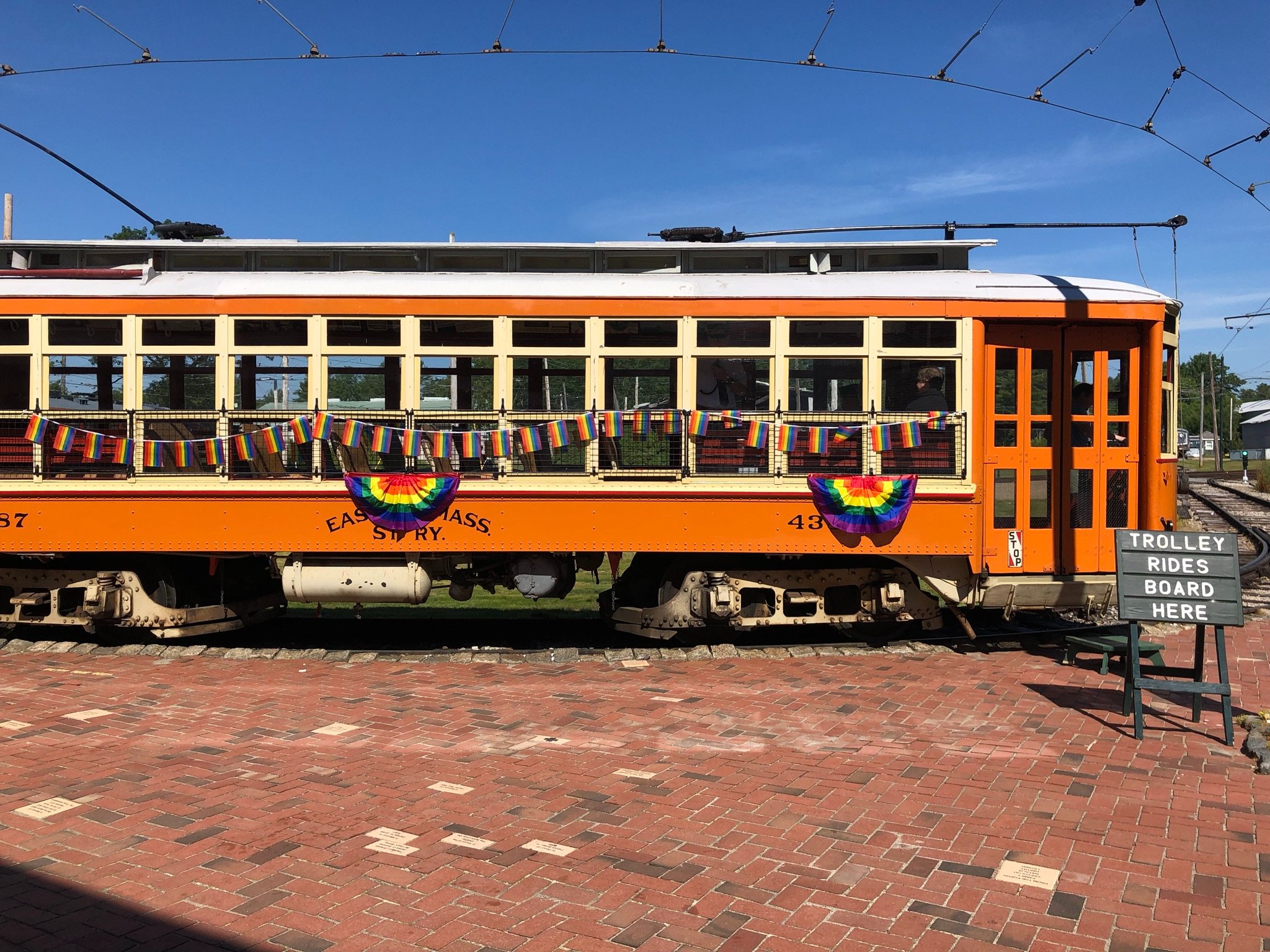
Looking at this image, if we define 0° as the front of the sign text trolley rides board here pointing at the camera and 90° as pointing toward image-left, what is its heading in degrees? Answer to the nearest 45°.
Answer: approximately 0°

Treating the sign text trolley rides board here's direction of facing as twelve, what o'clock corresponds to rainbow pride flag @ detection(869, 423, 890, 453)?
The rainbow pride flag is roughly at 4 o'clock from the sign text trolley rides board here.

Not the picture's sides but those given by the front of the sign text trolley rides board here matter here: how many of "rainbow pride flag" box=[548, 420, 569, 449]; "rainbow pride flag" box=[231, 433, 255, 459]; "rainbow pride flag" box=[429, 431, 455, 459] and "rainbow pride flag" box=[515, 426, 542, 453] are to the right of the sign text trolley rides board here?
4

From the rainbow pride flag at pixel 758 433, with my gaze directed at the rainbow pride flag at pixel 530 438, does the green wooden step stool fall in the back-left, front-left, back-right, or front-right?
back-left

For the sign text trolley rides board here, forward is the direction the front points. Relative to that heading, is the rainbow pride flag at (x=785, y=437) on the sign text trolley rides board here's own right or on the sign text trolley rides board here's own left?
on the sign text trolley rides board here's own right

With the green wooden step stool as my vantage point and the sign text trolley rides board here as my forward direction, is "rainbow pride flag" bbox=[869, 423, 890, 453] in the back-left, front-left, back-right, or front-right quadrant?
back-right

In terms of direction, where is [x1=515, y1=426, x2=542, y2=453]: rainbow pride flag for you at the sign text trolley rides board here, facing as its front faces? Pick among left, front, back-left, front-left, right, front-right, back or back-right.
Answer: right

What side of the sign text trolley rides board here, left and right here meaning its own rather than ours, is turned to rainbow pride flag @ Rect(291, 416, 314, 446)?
right

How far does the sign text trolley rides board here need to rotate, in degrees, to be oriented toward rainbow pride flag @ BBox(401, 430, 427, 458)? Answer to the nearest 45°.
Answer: approximately 90° to its right

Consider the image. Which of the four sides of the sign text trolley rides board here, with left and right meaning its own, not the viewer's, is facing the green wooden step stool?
back

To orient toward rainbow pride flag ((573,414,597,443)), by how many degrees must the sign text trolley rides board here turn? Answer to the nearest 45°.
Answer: approximately 90° to its right

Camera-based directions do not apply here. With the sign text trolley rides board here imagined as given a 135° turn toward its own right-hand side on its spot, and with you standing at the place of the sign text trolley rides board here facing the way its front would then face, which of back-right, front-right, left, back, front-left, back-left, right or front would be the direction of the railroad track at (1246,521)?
front-right
